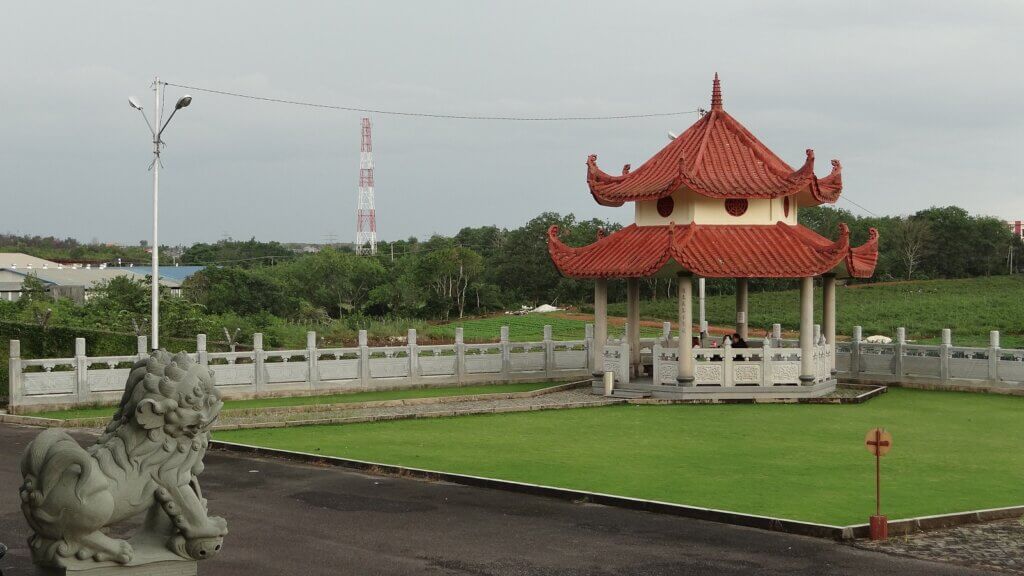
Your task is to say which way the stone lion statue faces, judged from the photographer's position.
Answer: facing to the right of the viewer

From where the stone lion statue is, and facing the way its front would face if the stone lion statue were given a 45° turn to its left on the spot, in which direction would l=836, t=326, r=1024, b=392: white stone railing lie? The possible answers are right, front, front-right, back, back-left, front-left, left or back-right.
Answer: front

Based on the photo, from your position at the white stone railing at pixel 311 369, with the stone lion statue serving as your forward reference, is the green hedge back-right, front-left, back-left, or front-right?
back-right

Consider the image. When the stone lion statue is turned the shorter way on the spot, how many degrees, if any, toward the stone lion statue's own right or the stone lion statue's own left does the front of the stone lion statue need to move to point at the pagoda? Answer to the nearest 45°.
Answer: approximately 45° to the stone lion statue's own left

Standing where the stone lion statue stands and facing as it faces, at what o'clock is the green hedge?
The green hedge is roughly at 9 o'clock from the stone lion statue.

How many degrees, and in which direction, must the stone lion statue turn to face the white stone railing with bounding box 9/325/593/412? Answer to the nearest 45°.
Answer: approximately 90° to its left
